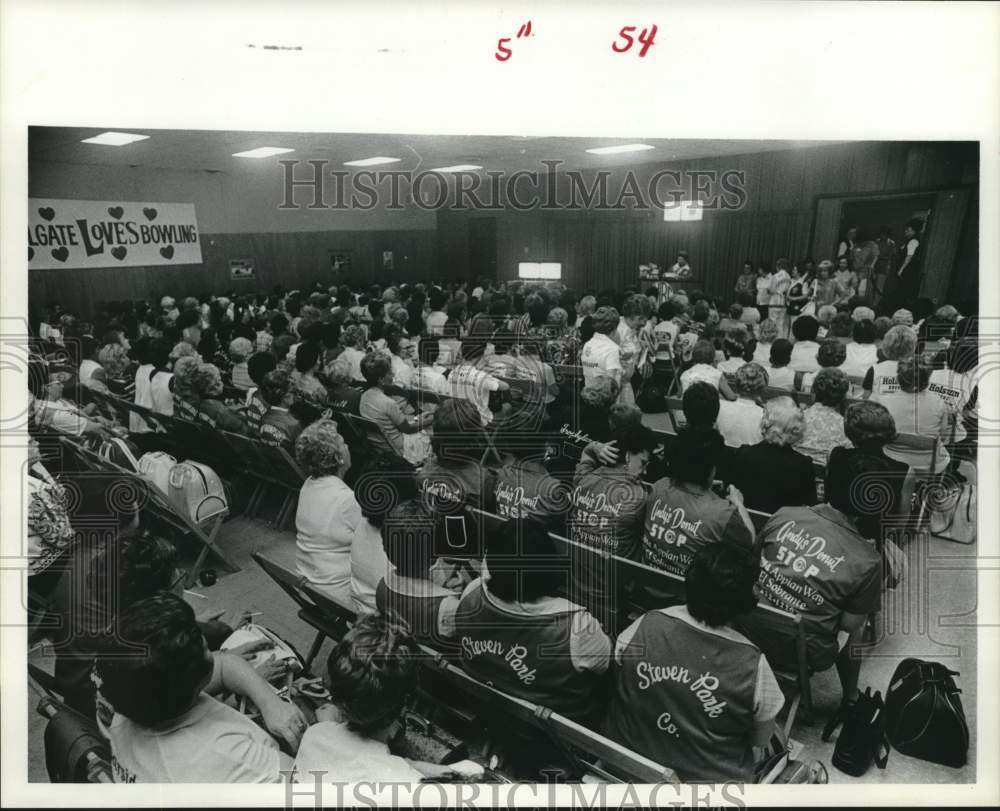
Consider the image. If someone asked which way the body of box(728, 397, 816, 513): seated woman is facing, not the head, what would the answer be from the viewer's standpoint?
away from the camera

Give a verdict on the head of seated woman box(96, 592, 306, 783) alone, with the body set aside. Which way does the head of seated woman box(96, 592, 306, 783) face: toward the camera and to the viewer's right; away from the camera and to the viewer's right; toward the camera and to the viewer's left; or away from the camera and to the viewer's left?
away from the camera and to the viewer's right

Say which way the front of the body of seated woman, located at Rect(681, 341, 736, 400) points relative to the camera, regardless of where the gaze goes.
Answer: away from the camera

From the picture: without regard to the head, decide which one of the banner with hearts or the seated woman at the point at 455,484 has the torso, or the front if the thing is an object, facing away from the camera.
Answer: the seated woman

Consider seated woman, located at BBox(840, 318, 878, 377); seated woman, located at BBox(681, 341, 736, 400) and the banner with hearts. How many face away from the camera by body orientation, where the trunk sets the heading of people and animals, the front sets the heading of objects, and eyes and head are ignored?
2

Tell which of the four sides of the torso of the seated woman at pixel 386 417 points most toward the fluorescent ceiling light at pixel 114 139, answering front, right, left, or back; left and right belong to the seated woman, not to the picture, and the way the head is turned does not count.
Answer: left

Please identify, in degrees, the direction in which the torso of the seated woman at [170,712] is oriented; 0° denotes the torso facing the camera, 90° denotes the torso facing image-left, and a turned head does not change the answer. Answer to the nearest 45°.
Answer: approximately 225°

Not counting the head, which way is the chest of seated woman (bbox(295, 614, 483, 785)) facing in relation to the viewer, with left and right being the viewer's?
facing away from the viewer and to the right of the viewer

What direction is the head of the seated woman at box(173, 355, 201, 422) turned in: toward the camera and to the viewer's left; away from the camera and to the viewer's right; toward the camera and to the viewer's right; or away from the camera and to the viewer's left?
away from the camera and to the viewer's right

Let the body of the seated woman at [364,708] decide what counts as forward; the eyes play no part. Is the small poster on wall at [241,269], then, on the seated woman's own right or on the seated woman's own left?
on the seated woman's own left

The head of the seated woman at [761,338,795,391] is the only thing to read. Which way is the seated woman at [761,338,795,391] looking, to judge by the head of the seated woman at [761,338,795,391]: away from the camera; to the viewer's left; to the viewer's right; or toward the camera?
away from the camera

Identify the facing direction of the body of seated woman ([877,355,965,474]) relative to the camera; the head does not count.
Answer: away from the camera

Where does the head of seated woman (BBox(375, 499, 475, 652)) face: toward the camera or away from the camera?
away from the camera

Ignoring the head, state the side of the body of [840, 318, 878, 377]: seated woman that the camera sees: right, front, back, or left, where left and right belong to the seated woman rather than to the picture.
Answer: back

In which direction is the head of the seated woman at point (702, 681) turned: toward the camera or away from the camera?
away from the camera

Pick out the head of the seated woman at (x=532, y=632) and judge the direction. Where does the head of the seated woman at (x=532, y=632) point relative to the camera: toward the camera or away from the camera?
away from the camera
